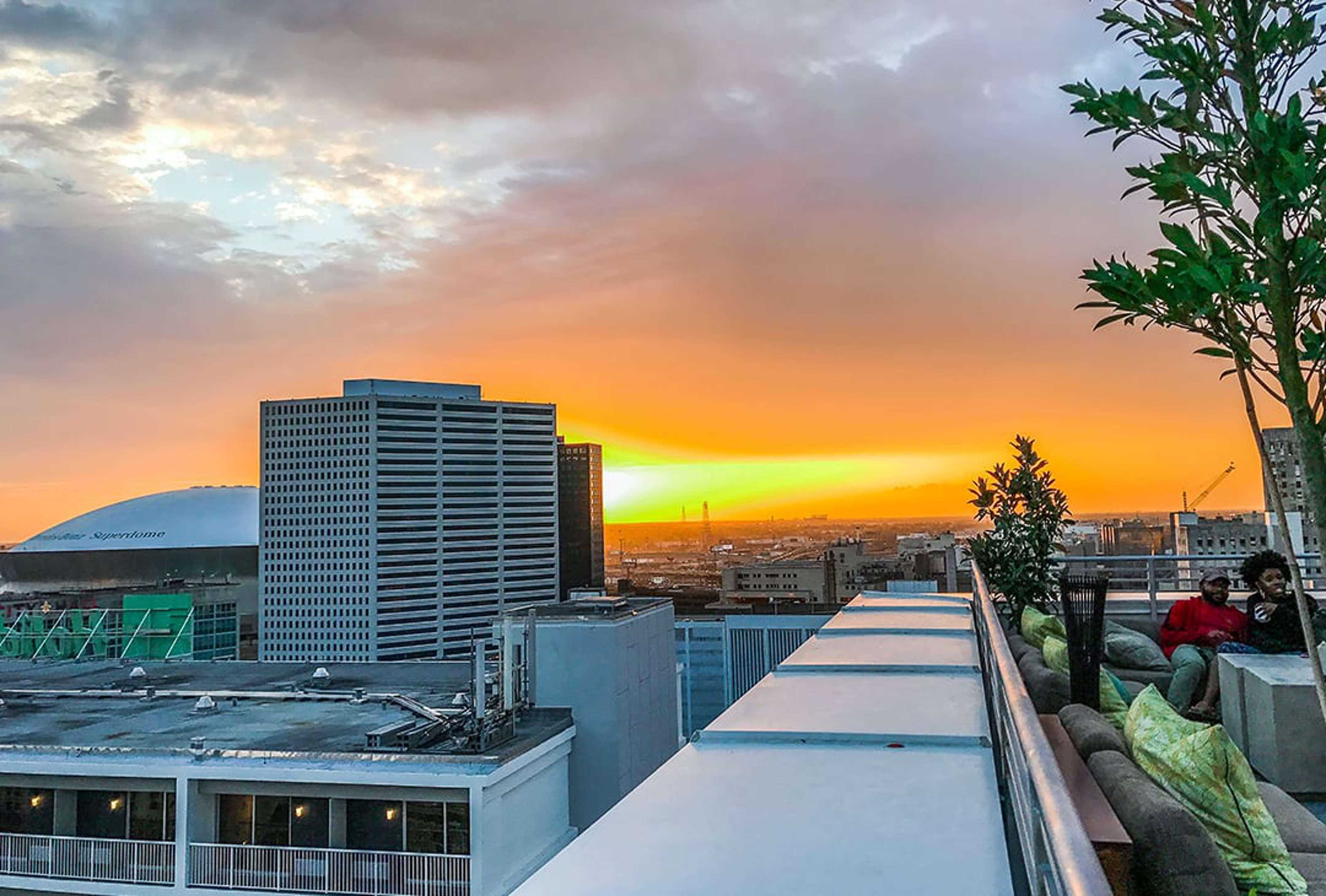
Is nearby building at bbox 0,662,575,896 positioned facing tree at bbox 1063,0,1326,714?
yes

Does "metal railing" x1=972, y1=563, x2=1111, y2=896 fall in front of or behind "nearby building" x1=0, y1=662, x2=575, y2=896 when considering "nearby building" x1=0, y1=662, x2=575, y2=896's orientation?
in front

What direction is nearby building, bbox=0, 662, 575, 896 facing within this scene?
toward the camera

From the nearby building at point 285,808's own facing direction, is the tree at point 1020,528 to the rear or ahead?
ahead

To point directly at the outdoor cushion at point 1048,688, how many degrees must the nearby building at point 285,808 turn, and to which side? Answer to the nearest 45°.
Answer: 0° — it already faces it

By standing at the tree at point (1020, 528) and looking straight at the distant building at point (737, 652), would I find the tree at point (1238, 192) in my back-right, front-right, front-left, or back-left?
back-left

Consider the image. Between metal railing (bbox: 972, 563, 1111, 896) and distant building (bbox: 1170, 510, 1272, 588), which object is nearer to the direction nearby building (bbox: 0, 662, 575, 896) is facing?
the metal railing

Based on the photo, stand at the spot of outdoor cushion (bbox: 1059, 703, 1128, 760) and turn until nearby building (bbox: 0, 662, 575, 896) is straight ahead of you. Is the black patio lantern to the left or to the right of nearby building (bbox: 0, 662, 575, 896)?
right

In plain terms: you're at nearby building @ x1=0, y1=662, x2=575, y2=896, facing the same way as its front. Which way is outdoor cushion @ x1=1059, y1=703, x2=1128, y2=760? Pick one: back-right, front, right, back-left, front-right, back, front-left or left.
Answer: front

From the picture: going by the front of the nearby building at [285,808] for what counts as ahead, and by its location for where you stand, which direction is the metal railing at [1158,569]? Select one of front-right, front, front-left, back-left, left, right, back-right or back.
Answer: front-left

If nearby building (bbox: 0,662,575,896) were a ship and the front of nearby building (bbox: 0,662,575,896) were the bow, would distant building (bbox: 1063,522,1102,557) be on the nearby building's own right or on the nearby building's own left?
on the nearby building's own left

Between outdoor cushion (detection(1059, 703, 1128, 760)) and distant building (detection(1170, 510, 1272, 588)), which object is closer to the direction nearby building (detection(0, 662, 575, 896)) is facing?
the outdoor cushion

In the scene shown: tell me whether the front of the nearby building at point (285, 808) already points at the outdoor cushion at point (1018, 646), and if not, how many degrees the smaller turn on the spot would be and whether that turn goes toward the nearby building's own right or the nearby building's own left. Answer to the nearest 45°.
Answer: approximately 45° to the nearby building's own left

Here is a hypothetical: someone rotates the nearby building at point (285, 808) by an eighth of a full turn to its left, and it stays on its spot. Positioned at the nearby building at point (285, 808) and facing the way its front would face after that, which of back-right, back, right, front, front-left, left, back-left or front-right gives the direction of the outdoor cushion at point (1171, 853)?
front-right

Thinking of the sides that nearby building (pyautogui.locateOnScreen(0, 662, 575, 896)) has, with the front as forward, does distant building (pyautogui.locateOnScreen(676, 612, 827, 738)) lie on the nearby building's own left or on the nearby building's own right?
on the nearby building's own left
